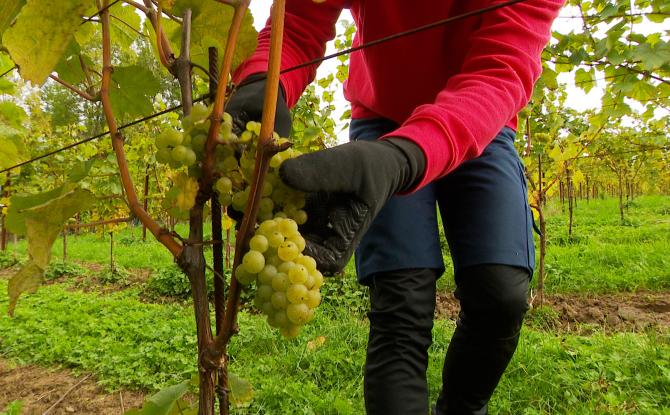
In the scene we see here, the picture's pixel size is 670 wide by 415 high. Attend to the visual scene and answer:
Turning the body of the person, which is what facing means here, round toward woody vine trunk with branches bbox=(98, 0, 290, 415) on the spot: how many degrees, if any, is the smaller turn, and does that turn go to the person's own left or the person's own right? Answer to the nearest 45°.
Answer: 0° — they already face it

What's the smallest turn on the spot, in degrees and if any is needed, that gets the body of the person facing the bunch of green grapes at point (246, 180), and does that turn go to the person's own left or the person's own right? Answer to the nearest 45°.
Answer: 0° — they already face it

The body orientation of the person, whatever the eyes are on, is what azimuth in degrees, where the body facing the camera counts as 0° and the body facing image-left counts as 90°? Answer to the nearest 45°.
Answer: approximately 45°

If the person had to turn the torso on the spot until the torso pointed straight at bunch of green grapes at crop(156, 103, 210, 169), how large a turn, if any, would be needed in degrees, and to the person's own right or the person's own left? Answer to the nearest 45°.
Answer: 0° — they already face it
